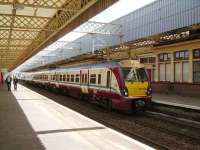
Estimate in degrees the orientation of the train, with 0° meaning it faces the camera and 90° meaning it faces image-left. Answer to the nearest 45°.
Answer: approximately 315°
